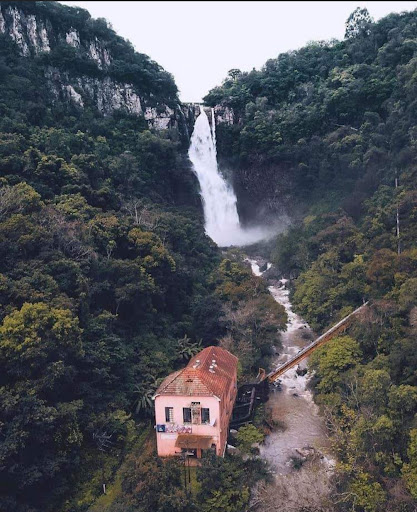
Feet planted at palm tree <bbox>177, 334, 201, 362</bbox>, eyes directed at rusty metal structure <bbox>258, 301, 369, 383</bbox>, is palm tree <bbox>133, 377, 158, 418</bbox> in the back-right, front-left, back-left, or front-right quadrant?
back-right

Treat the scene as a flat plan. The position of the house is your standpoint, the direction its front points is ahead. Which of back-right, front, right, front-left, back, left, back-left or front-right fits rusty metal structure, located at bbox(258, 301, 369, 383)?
back-left

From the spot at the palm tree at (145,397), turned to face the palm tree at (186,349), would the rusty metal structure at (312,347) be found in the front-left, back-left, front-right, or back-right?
front-right

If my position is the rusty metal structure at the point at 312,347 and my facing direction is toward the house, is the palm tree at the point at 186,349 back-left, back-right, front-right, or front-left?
front-right

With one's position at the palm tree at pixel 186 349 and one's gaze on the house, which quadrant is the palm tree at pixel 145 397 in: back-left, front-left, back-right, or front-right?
front-right

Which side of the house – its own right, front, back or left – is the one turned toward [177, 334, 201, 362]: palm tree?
back

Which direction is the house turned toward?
toward the camera
